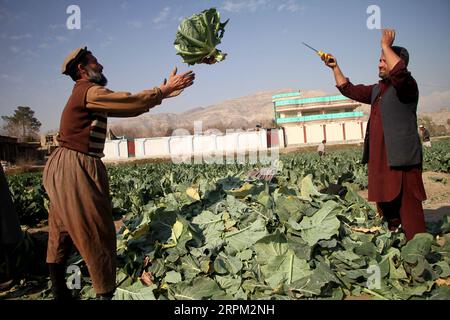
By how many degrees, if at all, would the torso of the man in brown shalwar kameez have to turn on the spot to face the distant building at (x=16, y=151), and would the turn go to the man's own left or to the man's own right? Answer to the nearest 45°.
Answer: approximately 90° to the man's own left

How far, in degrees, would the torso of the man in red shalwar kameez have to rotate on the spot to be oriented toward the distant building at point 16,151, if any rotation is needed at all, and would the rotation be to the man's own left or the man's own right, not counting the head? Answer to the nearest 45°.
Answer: approximately 90° to the man's own right

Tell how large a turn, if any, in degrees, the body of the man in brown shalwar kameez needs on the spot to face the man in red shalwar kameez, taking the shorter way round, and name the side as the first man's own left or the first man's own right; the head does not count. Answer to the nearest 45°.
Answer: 0° — they already face them

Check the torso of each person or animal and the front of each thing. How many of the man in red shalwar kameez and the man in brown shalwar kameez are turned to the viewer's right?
1

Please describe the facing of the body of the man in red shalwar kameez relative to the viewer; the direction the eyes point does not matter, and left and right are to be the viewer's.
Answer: facing the viewer and to the left of the viewer

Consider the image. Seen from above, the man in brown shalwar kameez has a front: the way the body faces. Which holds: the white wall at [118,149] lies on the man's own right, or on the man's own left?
on the man's own left

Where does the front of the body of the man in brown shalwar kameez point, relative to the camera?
to the viewer's right

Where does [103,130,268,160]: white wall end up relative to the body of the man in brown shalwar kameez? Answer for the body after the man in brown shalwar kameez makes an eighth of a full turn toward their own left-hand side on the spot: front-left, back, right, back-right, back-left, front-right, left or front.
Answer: front-left

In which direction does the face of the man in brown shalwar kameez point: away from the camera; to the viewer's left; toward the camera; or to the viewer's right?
to the viewer's right

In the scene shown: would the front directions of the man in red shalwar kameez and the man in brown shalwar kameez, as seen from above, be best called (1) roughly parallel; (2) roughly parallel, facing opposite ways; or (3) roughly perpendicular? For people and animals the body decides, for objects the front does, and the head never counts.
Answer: roughly parallel, facing opposite ways

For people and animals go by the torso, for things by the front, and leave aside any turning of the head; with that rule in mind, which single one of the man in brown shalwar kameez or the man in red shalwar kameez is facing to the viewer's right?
the man in brown shalwar kameez
